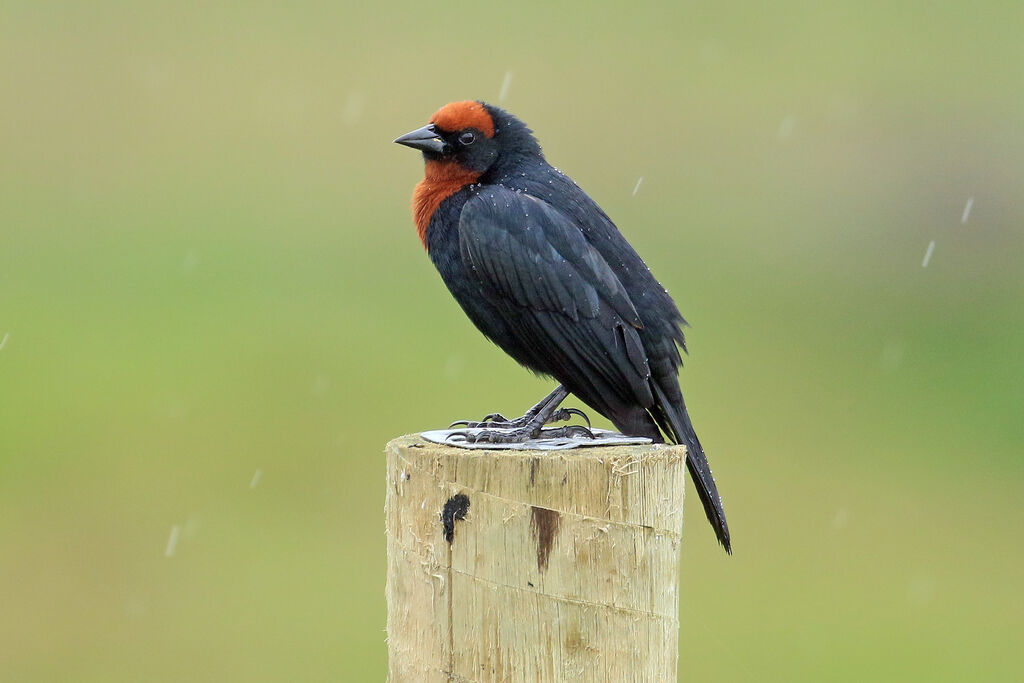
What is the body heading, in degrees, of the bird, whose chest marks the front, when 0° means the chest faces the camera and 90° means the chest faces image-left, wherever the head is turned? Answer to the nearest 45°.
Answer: approximately 90°
